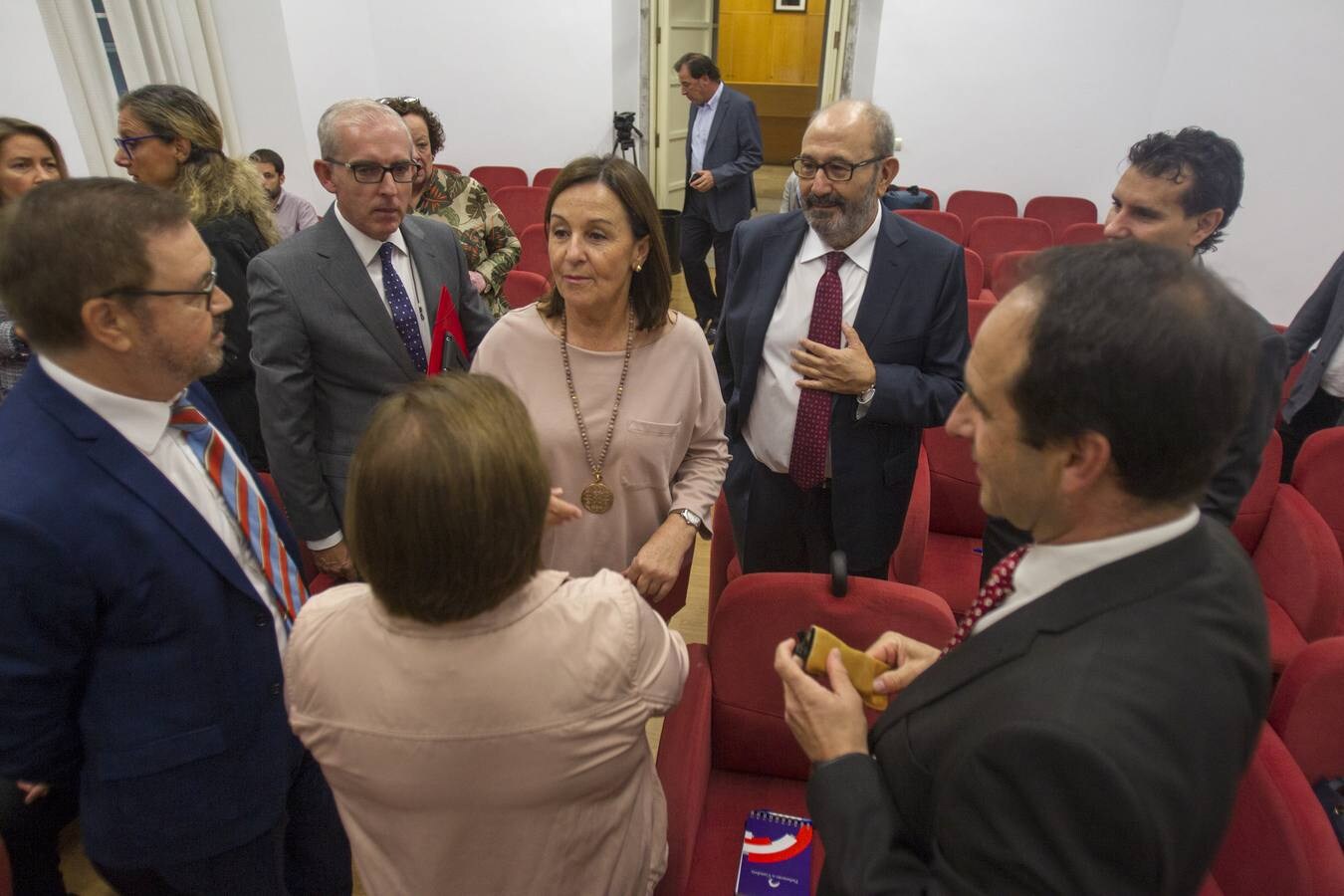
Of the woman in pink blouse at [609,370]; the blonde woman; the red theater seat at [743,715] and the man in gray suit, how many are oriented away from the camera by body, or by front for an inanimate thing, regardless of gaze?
0

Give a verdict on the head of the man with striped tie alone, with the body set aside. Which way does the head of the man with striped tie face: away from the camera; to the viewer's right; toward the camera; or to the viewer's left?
to the viewer's right

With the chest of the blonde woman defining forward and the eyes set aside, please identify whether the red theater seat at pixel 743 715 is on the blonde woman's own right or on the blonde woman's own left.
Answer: on the blonde woman's own left

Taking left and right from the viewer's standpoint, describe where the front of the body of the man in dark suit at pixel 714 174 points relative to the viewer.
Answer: facing the viewer and to the left of the viewer

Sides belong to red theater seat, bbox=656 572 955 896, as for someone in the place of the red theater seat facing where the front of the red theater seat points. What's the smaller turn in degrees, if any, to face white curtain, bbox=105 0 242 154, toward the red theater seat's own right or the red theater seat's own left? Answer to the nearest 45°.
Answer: approximately 135° to the red theater seat's own right

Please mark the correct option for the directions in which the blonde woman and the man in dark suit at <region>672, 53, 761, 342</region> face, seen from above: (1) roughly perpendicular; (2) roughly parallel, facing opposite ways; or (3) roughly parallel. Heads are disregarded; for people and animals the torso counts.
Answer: roughly parallel

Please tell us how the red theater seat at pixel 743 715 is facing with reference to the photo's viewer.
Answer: facing the viewer

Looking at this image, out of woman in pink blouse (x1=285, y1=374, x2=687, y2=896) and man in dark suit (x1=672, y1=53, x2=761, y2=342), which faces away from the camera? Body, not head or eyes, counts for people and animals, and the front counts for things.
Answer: the woman in pink blouse

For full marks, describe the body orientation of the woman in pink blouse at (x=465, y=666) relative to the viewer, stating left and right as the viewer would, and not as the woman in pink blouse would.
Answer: facing away from the viewer

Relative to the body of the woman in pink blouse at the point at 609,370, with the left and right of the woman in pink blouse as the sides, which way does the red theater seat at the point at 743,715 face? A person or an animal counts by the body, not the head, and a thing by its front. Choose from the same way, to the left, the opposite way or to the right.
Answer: the same way

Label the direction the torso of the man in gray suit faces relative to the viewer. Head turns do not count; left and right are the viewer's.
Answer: facing the viewer and to the right of the viewer

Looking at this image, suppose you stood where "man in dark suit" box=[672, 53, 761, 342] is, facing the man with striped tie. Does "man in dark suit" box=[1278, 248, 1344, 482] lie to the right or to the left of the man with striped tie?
left

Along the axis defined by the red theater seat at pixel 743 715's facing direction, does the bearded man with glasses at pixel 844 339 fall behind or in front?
behind

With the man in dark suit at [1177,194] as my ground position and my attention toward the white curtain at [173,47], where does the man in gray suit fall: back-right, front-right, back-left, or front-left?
front-left
